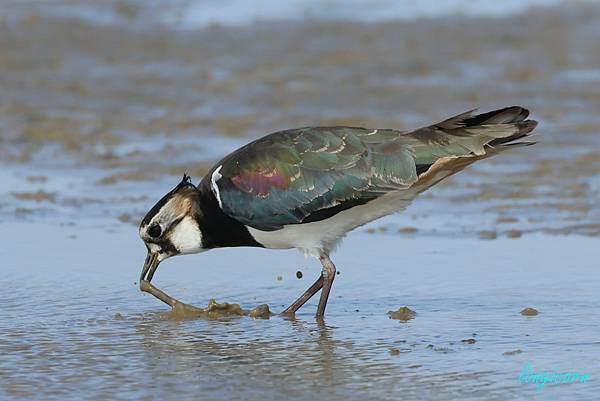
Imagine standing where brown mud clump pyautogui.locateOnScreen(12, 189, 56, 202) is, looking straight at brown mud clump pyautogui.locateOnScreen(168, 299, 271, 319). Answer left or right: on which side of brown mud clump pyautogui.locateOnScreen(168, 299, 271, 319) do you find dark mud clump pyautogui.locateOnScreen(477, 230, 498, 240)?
left

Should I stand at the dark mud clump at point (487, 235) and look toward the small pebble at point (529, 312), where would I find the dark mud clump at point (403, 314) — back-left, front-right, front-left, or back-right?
front-right

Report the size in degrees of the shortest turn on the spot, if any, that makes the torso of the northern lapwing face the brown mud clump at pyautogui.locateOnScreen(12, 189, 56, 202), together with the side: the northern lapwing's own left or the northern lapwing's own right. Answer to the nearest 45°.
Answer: approximately 45° to the northern lapwing's own right

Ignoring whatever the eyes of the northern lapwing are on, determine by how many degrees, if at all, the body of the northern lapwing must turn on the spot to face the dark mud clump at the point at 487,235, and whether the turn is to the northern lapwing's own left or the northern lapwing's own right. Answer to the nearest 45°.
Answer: approximately 135° to the northern lapwing's own right

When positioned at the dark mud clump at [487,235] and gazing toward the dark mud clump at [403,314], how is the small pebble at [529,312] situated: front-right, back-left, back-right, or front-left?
front-left

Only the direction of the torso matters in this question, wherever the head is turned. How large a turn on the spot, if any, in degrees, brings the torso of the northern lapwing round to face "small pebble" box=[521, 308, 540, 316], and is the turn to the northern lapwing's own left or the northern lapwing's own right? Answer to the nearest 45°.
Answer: approximately 180°

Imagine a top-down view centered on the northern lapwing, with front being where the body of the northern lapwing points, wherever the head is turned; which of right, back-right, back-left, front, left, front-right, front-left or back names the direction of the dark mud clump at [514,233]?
back-right

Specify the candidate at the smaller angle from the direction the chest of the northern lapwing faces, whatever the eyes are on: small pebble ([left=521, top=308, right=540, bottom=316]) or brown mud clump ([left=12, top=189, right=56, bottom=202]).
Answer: the brown mud clump

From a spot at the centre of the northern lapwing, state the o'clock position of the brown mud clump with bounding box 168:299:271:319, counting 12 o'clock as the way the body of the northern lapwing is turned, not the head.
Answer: The brown mud clump is roughly at 12 o'clock from the northern lapwing.

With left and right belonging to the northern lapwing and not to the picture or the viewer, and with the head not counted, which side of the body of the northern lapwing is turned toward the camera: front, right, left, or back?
left
